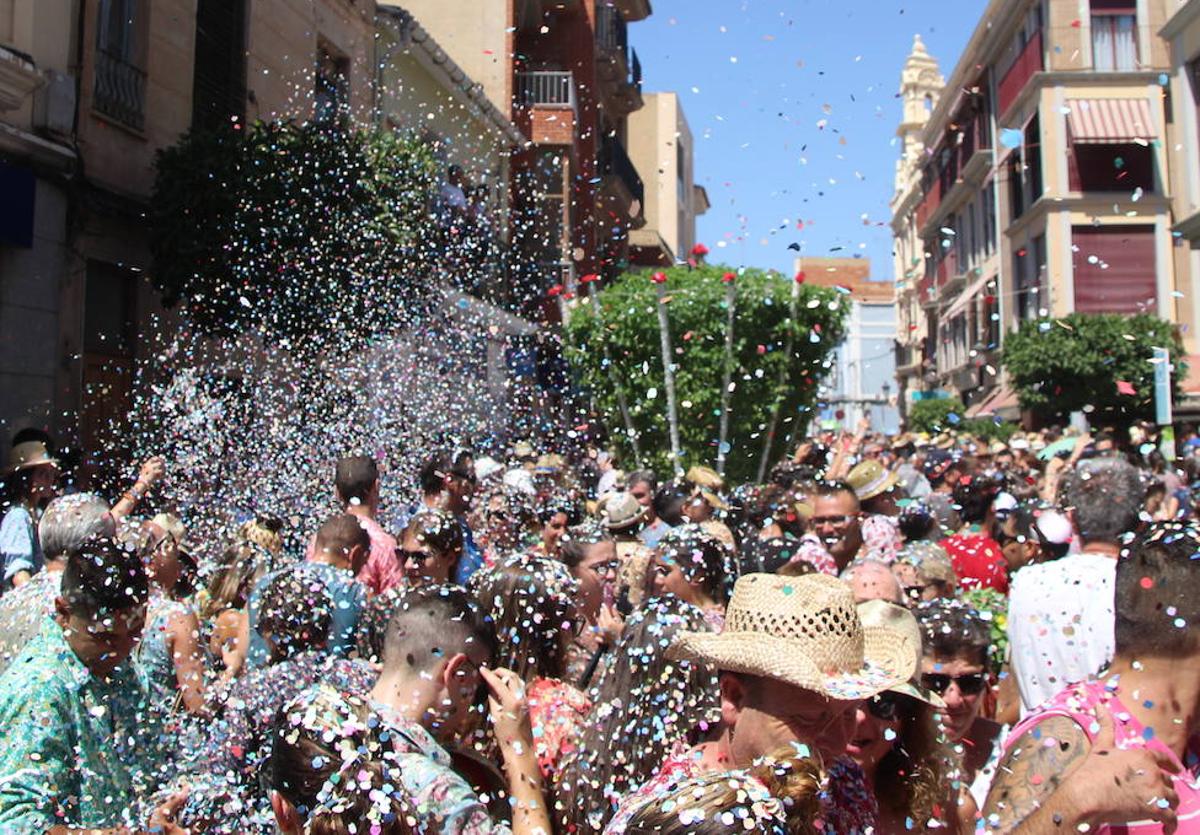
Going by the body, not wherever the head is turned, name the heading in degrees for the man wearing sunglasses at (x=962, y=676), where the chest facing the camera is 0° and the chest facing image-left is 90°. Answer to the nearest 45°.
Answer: approximately 45°

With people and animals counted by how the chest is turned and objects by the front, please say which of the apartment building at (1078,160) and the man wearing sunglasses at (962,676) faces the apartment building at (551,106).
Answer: the apartment building at (1078,160)

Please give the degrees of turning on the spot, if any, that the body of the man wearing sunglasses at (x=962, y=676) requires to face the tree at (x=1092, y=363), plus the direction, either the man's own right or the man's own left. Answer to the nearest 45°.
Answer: approximately 135° to the man's own right

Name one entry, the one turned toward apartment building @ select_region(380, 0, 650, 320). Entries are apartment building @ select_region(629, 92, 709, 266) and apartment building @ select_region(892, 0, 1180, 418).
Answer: apartment building @ select_region(892, 0, 1180, 418)

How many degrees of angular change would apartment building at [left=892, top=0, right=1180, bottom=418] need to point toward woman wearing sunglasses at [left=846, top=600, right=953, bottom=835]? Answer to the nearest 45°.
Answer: approximately 45° to its left

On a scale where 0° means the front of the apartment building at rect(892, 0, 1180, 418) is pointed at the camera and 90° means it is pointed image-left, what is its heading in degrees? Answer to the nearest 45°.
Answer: approximately 45°

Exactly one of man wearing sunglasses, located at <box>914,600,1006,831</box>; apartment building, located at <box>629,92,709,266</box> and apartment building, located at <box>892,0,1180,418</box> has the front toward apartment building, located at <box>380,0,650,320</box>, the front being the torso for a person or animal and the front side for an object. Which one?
apartment building, located at <box>892,0,1180,418</box>

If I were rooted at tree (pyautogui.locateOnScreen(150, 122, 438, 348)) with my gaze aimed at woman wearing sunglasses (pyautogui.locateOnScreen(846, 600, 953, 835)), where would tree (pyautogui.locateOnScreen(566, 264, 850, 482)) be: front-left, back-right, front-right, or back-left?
back-left
